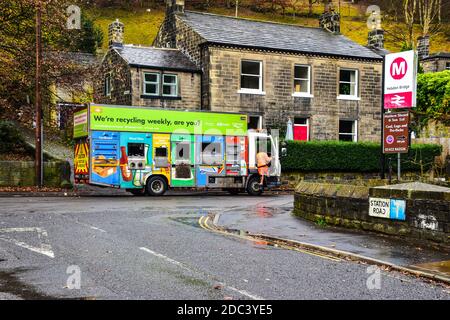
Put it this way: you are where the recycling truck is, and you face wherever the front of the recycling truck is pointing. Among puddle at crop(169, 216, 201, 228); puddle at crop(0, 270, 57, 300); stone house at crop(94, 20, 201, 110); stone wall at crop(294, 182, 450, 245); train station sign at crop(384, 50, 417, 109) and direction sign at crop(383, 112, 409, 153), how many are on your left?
1

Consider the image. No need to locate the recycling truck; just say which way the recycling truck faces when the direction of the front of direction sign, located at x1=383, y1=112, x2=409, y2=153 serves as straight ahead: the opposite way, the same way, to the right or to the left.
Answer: to the left

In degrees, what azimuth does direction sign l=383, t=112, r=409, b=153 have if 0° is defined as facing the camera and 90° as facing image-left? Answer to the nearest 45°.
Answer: approximately 0°

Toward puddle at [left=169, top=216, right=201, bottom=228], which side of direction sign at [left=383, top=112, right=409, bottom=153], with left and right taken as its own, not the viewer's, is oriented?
front

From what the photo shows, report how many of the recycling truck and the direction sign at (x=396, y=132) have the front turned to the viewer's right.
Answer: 1

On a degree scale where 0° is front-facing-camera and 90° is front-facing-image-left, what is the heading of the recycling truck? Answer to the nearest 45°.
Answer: approximately 270°

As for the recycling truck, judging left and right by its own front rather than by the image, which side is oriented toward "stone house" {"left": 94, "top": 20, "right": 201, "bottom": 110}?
left

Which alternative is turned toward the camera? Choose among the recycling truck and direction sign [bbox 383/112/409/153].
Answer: the direction sign

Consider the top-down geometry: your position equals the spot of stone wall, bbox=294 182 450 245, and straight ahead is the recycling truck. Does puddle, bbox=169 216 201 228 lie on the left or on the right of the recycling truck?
left

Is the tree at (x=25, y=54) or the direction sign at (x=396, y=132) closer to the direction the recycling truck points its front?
the direction sign

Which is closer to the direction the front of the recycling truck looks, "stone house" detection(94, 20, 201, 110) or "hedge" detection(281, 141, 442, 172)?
the hedge

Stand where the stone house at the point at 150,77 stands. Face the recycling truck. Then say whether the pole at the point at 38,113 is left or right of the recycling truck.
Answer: right

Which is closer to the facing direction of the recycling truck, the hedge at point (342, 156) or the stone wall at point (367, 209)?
the hedge

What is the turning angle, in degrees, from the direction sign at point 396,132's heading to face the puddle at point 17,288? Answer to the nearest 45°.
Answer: approximately 45° to its right

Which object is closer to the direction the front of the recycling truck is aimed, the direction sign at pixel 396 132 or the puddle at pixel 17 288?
the direction sign
